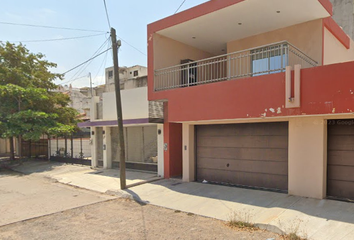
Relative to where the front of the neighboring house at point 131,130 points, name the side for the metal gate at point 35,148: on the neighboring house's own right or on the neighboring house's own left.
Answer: on the neighboring house's own right

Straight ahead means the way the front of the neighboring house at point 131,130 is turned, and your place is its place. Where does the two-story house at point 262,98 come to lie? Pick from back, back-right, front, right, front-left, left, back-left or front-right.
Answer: left

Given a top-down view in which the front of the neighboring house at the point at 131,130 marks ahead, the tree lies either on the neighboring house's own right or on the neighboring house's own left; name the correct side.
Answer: on the neighboring house's own right

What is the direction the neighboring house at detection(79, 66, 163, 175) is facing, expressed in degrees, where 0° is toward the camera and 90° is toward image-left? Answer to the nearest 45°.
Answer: approximately 45°

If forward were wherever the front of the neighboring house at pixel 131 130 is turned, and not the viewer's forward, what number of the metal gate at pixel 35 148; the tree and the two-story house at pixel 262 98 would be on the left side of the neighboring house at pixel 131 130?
1
